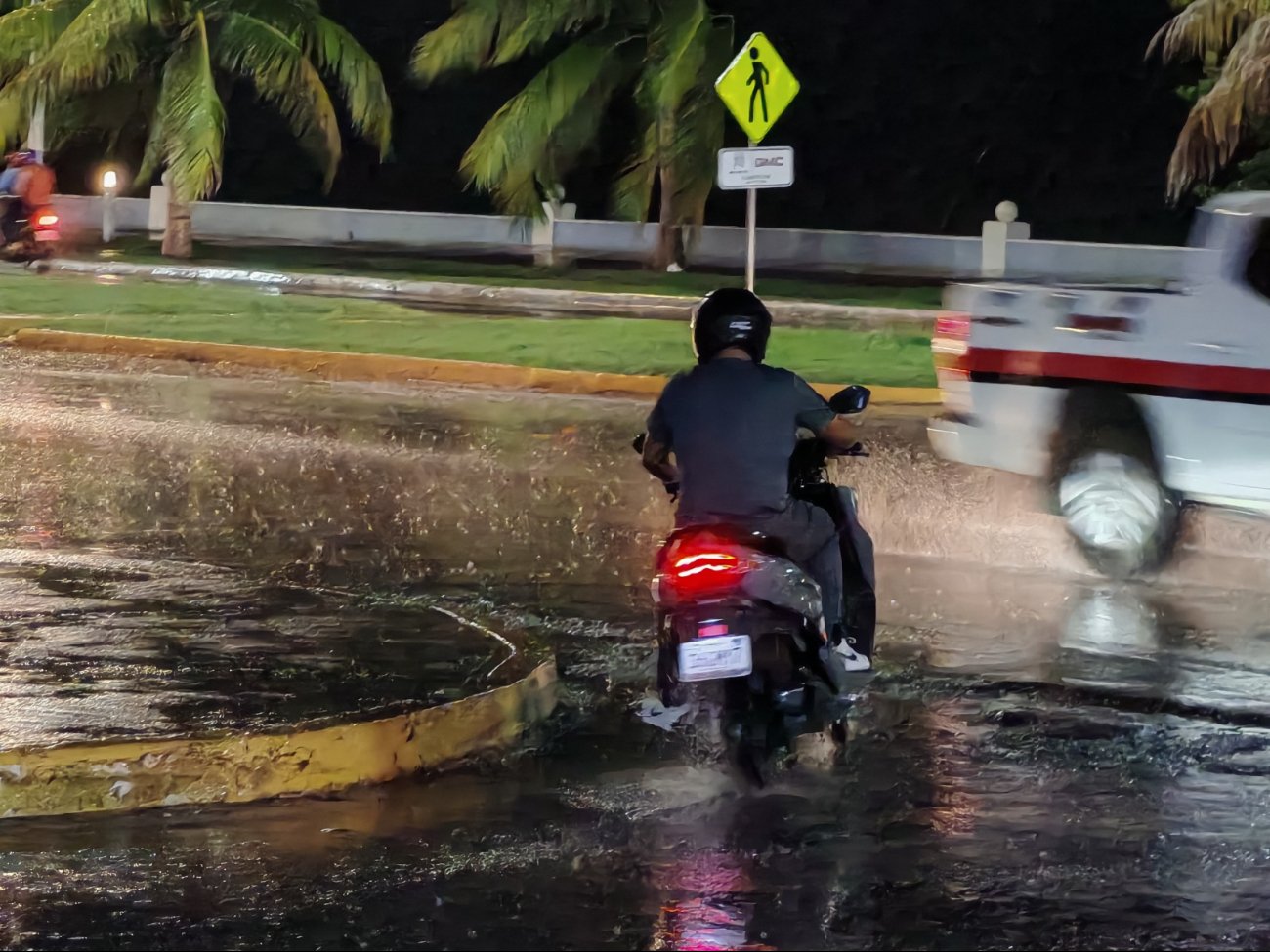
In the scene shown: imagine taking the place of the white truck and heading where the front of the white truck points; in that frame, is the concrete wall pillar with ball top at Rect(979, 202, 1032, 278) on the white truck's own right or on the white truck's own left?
on the white truck's own left

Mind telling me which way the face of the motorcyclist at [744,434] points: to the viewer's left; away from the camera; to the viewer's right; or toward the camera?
away from the camera

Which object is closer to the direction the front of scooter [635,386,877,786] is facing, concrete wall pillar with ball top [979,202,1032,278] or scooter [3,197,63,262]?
the concrete wall pillar with ball top

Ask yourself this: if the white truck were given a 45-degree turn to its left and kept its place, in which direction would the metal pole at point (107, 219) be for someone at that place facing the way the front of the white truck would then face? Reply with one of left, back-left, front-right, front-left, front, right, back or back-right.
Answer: left

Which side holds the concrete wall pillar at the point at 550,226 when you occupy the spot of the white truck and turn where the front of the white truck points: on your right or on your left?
on your left

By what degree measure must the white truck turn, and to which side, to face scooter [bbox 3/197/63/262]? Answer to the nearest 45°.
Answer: approximately 135° to its left

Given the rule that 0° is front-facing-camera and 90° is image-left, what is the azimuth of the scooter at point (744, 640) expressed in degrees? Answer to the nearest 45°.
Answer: approximately 225°

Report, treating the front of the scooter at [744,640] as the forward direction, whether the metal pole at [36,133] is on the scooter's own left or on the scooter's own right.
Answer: on the scooter's own left

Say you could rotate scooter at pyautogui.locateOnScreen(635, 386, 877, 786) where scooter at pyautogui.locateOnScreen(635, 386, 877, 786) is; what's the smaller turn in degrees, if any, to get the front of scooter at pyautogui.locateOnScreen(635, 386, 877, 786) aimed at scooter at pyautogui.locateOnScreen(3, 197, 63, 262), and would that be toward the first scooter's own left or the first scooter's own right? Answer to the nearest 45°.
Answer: approximately 90° to the first scooter's own left

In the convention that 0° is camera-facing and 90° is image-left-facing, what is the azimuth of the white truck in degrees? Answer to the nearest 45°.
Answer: approximately 270°

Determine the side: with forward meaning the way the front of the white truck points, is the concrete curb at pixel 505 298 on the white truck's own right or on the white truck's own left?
on the white truck's own left

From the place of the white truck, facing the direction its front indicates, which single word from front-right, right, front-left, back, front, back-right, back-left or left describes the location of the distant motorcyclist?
back-left

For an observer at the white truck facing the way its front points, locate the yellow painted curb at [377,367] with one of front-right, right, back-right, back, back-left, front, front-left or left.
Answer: back-left

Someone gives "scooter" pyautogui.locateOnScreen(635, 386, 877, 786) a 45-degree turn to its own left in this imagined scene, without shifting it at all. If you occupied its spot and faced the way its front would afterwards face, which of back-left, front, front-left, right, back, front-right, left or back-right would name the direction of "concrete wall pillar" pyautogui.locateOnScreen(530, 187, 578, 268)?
front

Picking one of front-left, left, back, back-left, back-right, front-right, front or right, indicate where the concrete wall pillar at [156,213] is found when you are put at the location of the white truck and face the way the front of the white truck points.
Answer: back-left

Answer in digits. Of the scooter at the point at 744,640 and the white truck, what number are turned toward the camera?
0
